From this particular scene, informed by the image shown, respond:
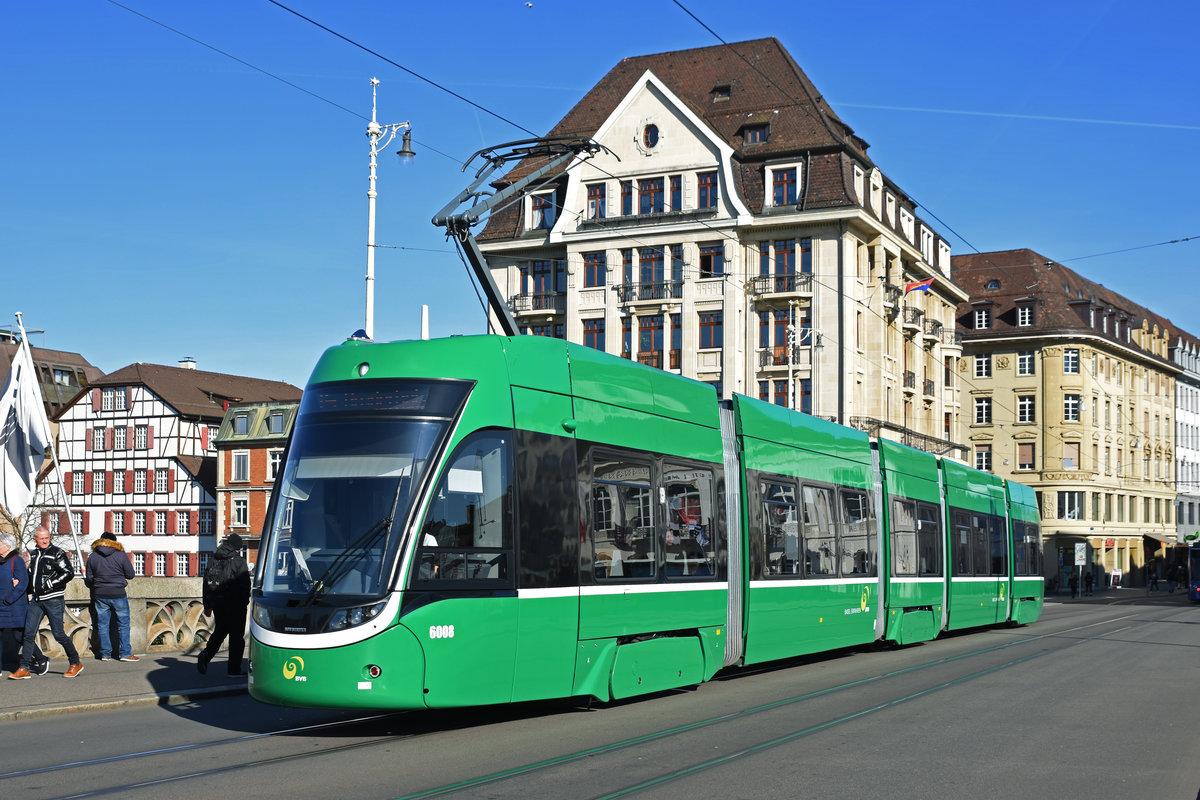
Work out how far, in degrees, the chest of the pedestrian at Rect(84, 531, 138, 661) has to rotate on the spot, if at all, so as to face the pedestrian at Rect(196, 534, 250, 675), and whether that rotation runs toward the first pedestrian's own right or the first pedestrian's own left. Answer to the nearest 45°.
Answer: approximately 135° to the first pedestrian's own right

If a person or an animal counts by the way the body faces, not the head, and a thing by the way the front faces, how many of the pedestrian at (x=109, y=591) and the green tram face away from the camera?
1

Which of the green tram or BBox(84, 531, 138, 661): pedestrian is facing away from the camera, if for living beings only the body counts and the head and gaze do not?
the pedestrian

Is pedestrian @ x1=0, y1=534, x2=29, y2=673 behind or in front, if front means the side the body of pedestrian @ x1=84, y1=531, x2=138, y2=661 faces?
behind

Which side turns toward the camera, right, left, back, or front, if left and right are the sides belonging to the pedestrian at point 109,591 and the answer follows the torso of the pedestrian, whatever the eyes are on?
back

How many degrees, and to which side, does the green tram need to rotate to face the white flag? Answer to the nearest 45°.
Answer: approximately 90° to its right
